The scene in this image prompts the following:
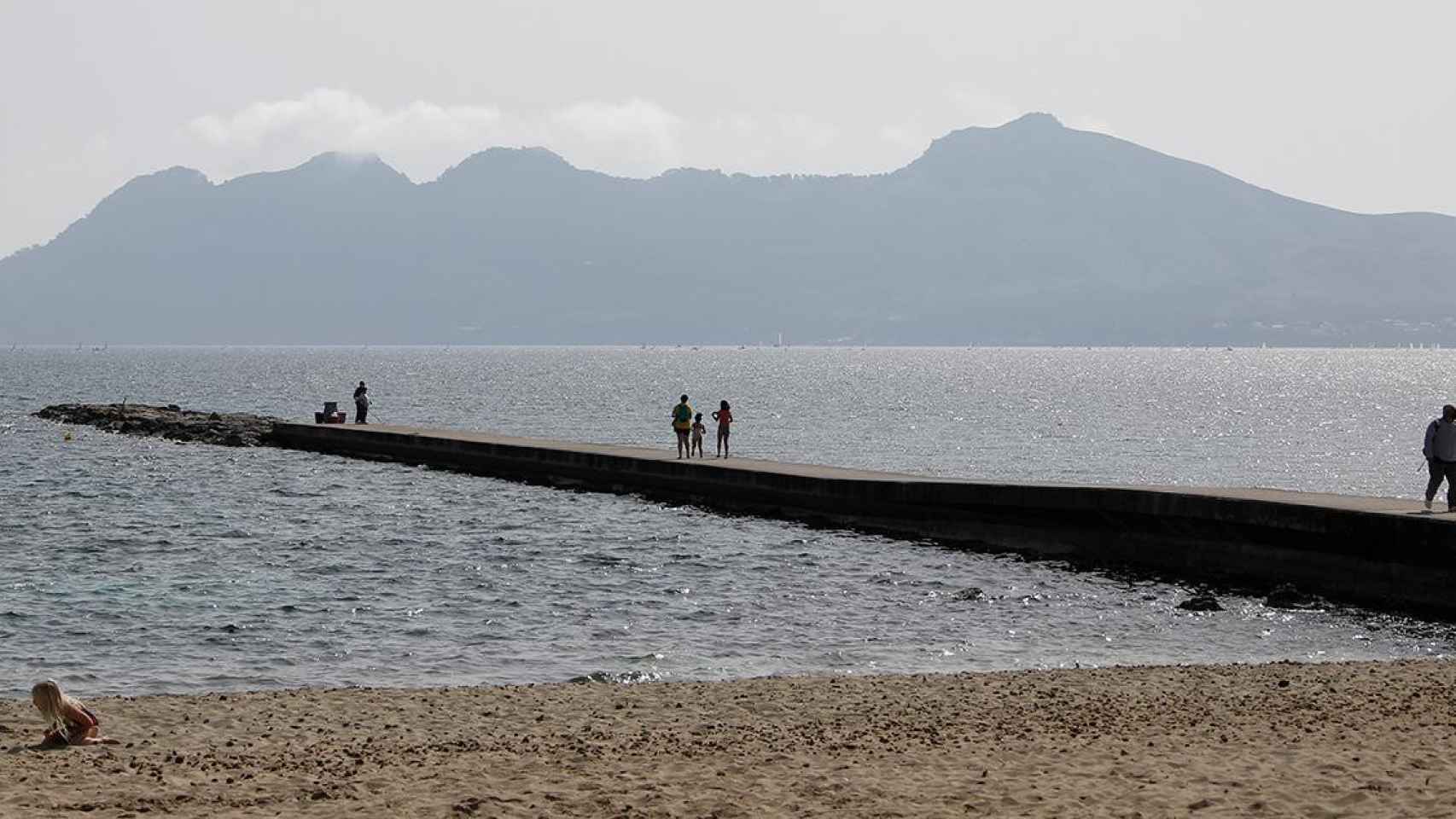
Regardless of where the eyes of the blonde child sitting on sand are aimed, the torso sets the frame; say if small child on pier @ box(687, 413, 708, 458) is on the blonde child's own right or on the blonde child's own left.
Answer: on the blonde child's own right

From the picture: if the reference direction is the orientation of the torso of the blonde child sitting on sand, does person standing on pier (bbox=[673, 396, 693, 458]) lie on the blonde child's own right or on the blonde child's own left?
on the blonde child's own right
